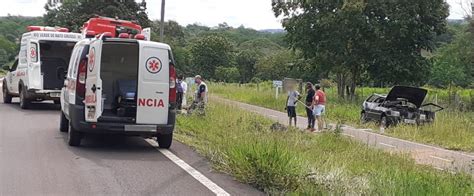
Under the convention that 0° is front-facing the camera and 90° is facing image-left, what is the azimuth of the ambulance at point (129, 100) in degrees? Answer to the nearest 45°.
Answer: approximately 180°

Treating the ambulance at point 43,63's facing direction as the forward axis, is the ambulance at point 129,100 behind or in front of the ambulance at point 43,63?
behind

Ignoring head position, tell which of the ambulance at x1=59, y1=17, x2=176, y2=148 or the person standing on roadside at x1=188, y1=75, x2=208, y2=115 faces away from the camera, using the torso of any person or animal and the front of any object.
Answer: the ambulance

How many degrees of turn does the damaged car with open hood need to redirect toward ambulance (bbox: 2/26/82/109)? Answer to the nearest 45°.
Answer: approximately 90° to its right

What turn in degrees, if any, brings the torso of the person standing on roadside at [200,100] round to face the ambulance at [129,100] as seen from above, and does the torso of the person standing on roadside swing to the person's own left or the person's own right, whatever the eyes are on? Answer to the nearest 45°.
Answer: approximately 90° to the person's own left

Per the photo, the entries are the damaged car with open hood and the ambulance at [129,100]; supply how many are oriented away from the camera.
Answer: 1

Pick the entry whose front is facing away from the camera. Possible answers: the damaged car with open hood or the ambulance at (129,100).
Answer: the ambulance

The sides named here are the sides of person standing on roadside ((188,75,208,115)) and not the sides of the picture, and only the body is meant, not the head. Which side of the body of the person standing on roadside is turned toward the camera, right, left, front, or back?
left

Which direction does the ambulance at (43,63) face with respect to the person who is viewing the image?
facing away from the viewer and to the left of the viewer

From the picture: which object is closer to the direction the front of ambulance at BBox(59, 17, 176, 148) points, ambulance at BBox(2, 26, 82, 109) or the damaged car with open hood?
the ambulance
